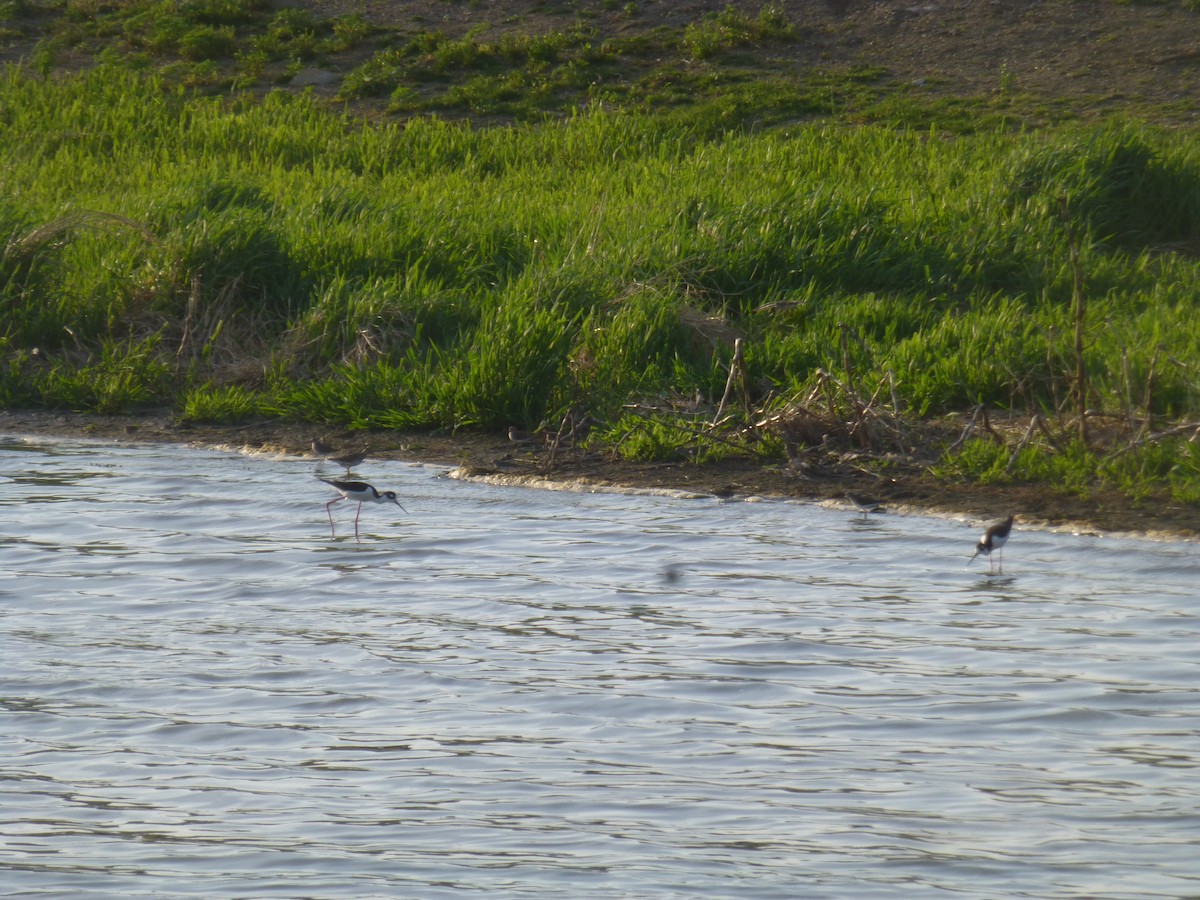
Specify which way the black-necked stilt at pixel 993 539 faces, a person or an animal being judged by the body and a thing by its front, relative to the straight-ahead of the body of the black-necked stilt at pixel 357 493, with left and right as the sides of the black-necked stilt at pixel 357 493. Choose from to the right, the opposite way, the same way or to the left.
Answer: the opposite way

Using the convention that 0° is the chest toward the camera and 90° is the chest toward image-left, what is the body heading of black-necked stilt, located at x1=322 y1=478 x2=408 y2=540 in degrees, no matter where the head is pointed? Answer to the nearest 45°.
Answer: approximately 270°

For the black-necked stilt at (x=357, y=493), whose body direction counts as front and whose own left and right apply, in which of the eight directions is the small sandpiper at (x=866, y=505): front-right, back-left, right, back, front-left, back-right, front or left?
front

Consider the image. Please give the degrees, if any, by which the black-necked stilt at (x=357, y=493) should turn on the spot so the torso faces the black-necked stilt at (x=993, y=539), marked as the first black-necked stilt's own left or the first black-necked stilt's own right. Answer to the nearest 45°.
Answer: approximately 45° to the first black-necked stilt's own right

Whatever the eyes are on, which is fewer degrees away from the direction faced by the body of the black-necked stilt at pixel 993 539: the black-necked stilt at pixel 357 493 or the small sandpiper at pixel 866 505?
the black-necked stilt

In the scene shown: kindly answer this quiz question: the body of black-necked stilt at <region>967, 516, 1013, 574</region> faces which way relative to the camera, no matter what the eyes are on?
to the viewer's left
